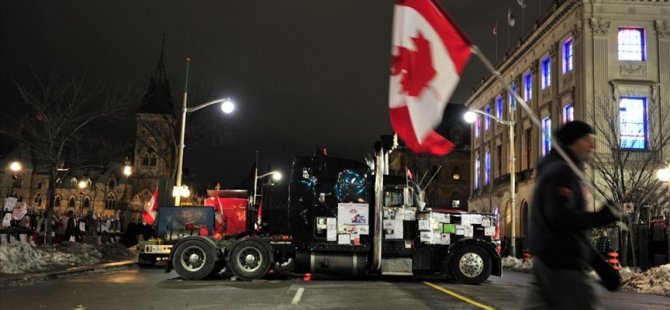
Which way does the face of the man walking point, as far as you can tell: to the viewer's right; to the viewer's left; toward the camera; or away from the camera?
to the viewer's right

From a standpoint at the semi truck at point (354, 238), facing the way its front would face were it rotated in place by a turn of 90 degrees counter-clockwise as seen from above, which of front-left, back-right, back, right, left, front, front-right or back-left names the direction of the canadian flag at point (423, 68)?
back

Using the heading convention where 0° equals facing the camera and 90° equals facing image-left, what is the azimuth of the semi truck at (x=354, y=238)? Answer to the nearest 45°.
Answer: approximately 270°

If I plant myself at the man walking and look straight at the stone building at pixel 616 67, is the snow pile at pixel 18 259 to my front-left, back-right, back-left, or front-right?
front-left

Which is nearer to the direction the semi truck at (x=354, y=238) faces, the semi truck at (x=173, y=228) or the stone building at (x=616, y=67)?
the stone building

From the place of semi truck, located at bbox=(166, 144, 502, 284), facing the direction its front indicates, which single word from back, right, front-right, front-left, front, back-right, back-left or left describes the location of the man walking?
right

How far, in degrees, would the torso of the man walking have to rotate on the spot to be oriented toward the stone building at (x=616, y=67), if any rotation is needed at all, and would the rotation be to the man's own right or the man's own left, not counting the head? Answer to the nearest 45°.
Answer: approximately 90° to the man's own left

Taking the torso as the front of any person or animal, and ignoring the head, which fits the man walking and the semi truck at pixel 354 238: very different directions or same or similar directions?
same or similar directions

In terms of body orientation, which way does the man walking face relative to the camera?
to the viewer's right
